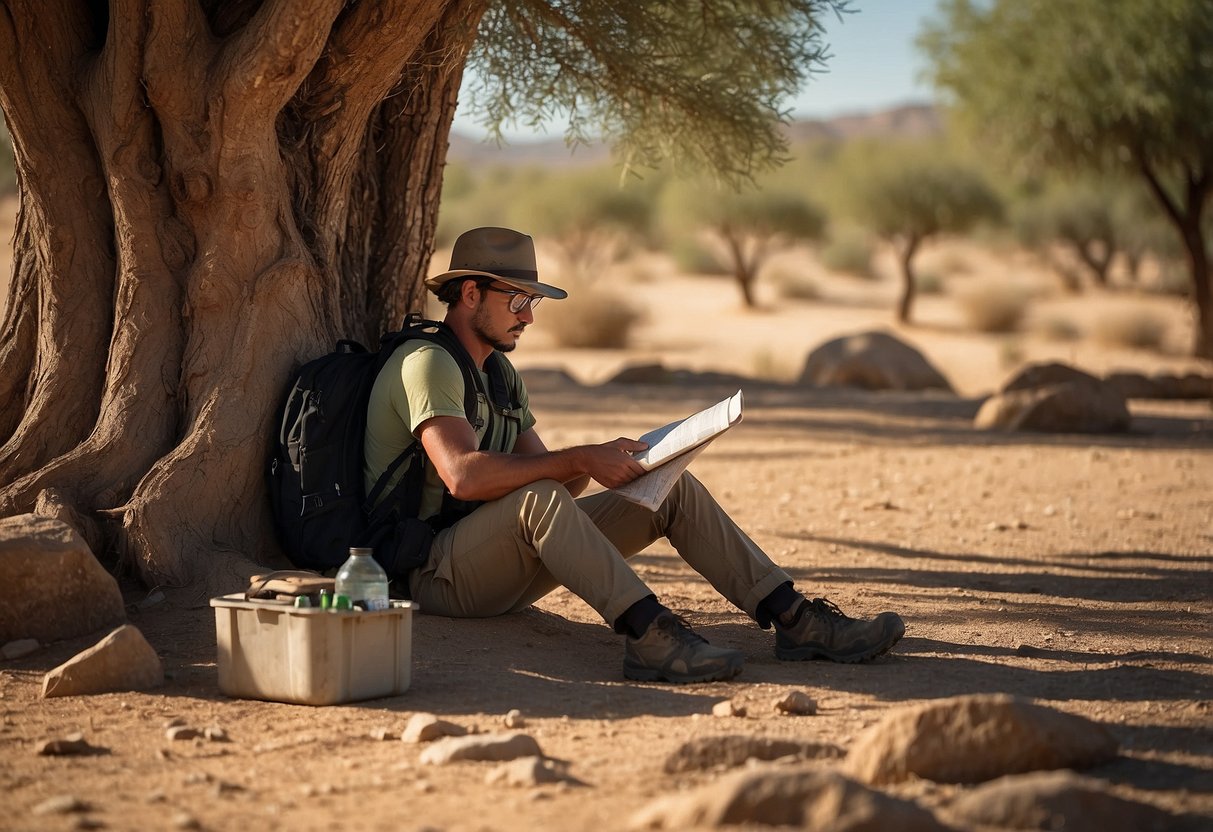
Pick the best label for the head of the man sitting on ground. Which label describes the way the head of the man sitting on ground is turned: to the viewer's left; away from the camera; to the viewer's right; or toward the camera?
to the viewer's right

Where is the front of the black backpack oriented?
to the viewer's left

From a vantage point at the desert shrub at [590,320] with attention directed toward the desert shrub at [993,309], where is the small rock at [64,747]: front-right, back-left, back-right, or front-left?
back-right

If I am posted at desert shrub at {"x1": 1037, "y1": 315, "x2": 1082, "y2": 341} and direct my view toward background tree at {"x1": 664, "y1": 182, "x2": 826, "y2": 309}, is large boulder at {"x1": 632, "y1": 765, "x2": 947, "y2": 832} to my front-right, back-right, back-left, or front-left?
back-left

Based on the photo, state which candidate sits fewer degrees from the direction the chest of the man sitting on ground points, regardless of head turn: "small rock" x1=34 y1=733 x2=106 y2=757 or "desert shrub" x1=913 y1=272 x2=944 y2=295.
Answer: the desert shrub

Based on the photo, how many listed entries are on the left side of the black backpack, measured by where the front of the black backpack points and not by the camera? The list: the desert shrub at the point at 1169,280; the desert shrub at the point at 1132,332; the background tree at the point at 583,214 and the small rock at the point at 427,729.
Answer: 1

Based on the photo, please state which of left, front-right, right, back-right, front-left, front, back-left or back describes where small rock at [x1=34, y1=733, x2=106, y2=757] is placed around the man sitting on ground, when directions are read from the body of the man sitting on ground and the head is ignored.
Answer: back-right

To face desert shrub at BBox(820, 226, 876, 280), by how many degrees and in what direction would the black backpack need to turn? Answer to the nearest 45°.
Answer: approximately 90° to its right

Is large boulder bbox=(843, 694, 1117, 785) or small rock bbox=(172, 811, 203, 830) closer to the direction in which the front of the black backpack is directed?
the small rock

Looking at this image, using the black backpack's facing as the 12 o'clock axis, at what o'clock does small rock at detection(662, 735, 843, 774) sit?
The small rock is roughly at 8 o'clock from the black backpack.

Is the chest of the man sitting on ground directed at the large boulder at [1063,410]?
no

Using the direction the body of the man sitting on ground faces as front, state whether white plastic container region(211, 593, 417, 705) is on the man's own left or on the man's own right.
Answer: on the man's own right

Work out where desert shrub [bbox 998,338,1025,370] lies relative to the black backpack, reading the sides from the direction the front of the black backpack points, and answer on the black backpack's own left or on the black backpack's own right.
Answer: on the black backpack's own right

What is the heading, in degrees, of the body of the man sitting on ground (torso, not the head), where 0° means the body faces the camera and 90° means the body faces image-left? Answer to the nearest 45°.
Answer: approximately 270°

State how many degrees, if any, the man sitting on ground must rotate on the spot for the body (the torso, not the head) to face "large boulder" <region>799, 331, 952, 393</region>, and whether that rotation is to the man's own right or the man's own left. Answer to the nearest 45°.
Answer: approximately 90° to the man's own left

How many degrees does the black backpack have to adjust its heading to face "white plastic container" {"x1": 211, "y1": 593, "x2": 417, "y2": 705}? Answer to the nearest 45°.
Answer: approximately 90° to its left

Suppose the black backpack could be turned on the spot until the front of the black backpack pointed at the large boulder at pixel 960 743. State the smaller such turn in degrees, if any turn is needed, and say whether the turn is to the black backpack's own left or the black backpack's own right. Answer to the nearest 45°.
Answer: approximately 135° to the black backpack's own left
